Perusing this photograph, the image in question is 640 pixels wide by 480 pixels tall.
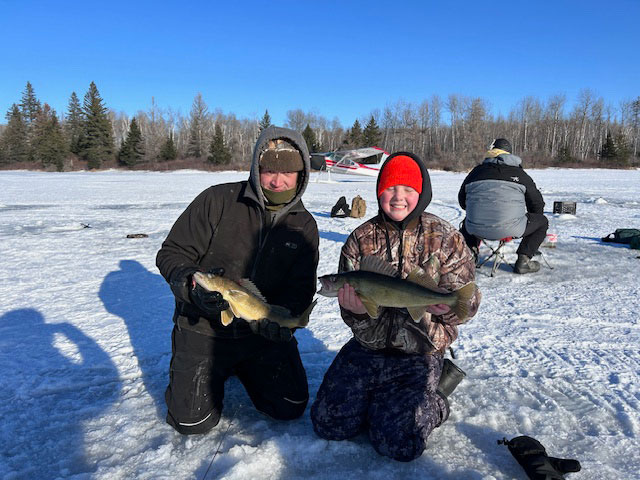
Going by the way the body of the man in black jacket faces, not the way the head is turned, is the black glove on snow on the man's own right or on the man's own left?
on the man's own left

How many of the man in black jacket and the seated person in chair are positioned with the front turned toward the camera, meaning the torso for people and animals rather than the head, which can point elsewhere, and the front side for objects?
1

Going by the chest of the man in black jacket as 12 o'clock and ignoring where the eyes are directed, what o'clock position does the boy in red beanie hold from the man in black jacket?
The boy in red beanie is roughly at 10 o'clock from the man in black jacket.

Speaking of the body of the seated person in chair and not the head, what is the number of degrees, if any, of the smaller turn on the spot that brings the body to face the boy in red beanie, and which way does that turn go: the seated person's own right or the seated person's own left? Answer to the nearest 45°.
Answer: approximately 180°

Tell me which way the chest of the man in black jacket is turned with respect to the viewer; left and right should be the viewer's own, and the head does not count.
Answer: facing the viewer

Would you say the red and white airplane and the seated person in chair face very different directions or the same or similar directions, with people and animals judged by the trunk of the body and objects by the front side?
very different directions

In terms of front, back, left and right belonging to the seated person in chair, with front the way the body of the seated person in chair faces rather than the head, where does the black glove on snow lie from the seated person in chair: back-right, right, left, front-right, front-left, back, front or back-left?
back

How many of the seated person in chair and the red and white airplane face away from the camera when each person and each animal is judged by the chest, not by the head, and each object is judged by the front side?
1

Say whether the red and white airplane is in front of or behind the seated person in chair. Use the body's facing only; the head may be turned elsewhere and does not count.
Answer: in front

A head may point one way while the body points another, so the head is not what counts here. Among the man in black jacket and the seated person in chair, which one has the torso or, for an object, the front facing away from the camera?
the seated person in chair

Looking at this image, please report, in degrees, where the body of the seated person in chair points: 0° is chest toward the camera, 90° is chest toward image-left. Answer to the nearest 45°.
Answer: approximately 180°

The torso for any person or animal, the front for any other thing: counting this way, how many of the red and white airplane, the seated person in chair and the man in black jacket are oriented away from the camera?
1

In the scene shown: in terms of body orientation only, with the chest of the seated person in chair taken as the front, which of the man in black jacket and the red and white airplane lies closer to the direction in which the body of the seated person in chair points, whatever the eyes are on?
the red and white airplane
